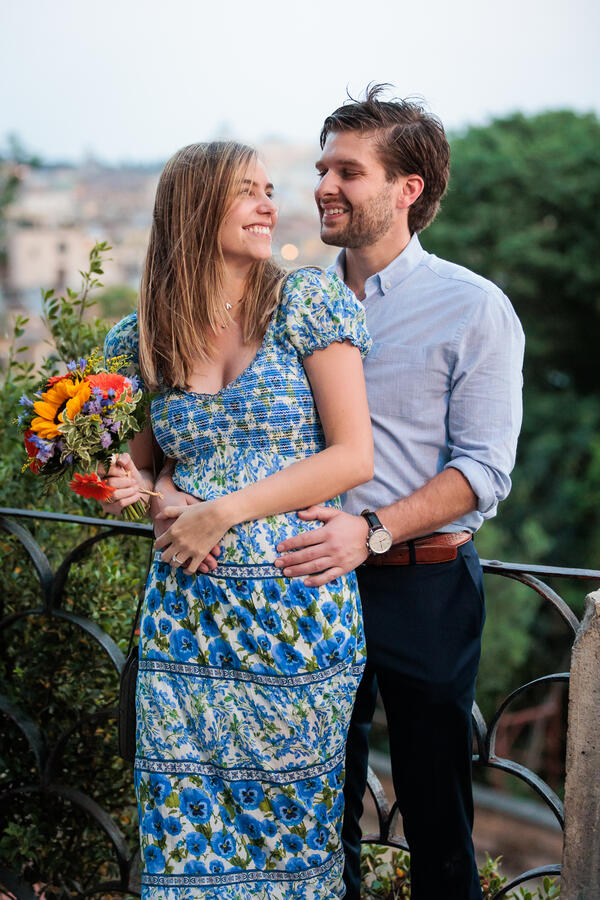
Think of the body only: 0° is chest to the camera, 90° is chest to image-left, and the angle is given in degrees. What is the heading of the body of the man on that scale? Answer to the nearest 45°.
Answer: approximately 45°

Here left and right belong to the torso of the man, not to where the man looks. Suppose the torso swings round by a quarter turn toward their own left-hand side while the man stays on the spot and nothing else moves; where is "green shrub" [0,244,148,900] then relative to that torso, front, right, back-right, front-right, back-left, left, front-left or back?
back

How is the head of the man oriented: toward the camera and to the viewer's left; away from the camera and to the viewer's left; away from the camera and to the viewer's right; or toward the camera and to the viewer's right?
toward the camera and to the viewer's left

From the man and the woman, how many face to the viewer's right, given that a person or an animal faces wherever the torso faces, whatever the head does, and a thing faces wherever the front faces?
0

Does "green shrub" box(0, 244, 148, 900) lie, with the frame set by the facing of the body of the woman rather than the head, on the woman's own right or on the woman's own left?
on the woman's own right

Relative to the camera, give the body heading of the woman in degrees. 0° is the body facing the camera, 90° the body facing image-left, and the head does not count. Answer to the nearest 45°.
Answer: approximately 45°
